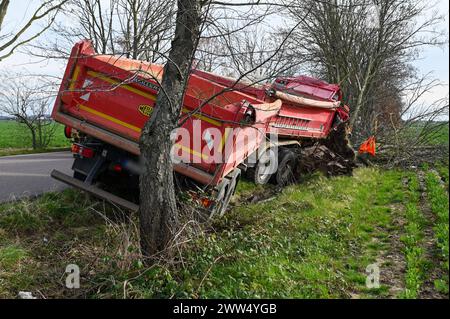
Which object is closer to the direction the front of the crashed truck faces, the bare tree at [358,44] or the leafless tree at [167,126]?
the bare tree

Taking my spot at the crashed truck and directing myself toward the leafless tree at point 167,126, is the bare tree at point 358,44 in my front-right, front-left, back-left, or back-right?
back-left

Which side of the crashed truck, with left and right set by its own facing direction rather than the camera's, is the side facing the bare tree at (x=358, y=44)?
front

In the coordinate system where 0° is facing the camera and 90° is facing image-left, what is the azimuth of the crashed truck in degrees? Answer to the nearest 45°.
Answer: approximately 225°

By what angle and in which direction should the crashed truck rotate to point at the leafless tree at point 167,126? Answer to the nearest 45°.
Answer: approximately 135° to its right
